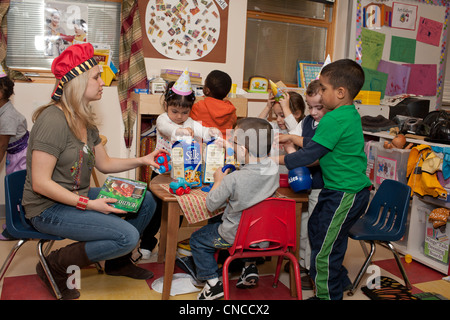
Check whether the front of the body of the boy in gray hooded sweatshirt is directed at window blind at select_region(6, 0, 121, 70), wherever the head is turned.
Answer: yes

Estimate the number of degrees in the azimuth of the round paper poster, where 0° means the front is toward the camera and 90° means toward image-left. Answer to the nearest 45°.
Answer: approximately 0°

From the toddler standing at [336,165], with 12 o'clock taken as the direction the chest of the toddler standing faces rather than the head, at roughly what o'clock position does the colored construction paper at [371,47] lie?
The colored construction paper is roughly at 3 o'clock from the toddler standing.

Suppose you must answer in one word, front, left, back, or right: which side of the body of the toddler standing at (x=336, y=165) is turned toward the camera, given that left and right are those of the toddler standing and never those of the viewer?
left

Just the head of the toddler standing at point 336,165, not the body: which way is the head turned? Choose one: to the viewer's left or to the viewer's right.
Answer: to the viewer's left

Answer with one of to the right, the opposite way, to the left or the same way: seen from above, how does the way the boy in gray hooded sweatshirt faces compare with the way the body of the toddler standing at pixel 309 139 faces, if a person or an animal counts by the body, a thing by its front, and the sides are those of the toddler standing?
to the right

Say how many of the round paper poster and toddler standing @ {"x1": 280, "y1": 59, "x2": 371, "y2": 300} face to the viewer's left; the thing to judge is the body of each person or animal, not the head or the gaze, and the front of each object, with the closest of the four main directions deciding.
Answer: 1

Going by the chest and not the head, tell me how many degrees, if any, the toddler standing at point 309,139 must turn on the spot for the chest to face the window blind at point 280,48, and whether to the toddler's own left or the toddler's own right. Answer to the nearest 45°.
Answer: approximately 135° to the toddler's own right

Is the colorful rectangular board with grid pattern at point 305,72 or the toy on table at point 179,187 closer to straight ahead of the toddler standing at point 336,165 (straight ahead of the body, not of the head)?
the toy on table

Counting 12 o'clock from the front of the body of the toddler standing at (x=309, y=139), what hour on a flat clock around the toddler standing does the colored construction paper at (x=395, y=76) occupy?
The colored construction paper is roughly at 5 o'clock from the toddler standing.

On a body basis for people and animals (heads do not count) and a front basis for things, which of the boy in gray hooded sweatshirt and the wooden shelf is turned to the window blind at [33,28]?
the boy in gray hooded sweatshirt

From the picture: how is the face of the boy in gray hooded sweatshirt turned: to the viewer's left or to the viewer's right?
to the viewer's left

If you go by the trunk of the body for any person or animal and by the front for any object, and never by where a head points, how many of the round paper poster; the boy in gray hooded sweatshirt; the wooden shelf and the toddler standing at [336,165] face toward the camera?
2
